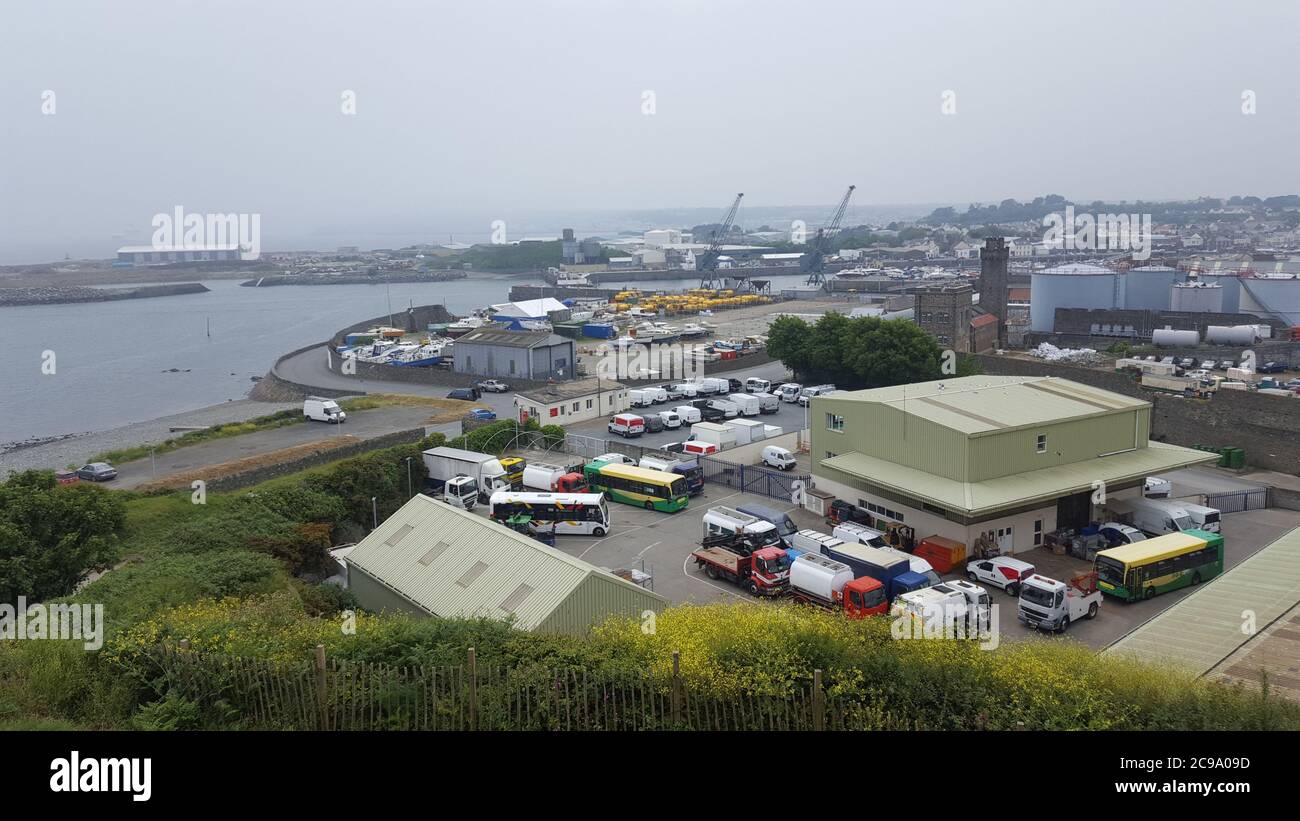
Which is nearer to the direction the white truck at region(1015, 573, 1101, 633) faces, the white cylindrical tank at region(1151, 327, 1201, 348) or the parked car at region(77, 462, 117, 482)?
the parked car

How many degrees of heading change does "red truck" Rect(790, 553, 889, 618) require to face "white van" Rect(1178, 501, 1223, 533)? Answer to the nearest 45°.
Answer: approximately 90° to its left

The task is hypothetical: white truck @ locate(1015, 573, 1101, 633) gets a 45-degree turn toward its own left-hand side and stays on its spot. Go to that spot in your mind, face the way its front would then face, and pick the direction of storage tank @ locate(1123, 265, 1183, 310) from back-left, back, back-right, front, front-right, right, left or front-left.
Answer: back
